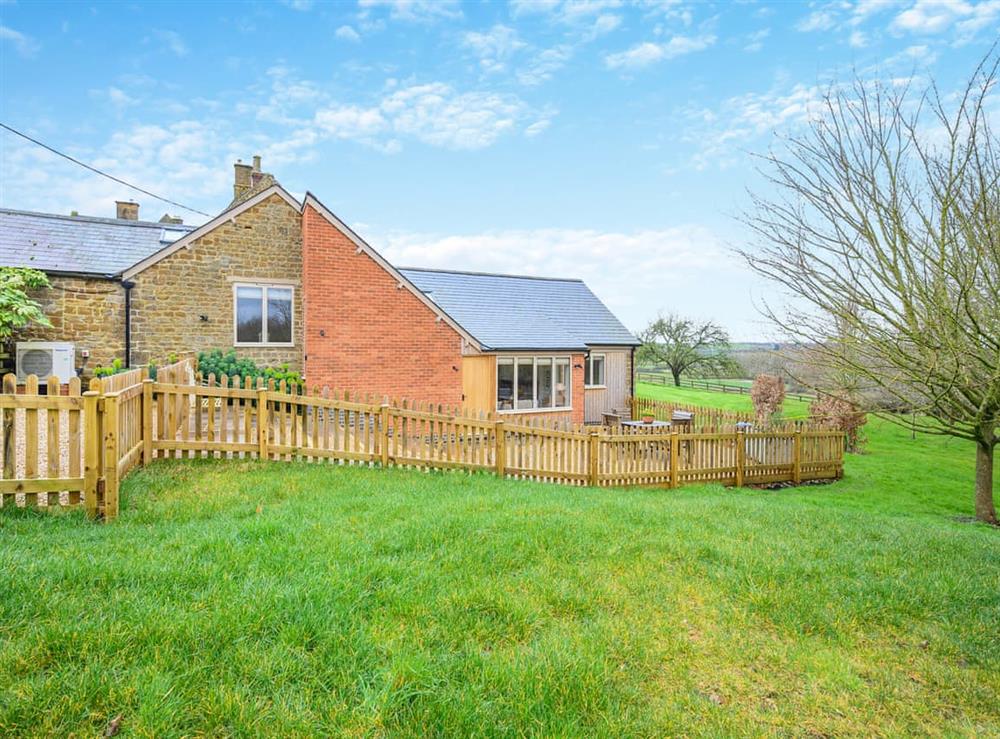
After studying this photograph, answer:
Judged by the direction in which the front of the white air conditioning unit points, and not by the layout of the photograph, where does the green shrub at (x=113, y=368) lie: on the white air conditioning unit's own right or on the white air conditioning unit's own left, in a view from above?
on the white air conditioning unit's own left

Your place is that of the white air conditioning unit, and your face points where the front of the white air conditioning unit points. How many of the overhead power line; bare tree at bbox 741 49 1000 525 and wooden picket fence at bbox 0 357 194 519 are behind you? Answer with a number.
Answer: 1

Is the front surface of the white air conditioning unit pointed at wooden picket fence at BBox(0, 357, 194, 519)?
yes

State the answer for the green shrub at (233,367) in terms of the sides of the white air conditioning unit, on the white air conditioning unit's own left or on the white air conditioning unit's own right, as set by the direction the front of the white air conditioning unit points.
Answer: on the white air conditioning unit's own left

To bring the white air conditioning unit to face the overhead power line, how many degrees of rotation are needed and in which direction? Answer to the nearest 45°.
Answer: approximately 180°

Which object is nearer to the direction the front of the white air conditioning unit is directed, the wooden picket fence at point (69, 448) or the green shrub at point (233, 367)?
the wooden picket fence

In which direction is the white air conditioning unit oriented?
toward the camera

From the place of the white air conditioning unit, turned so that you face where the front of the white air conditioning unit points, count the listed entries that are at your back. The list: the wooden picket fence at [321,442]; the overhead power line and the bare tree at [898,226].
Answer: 1
